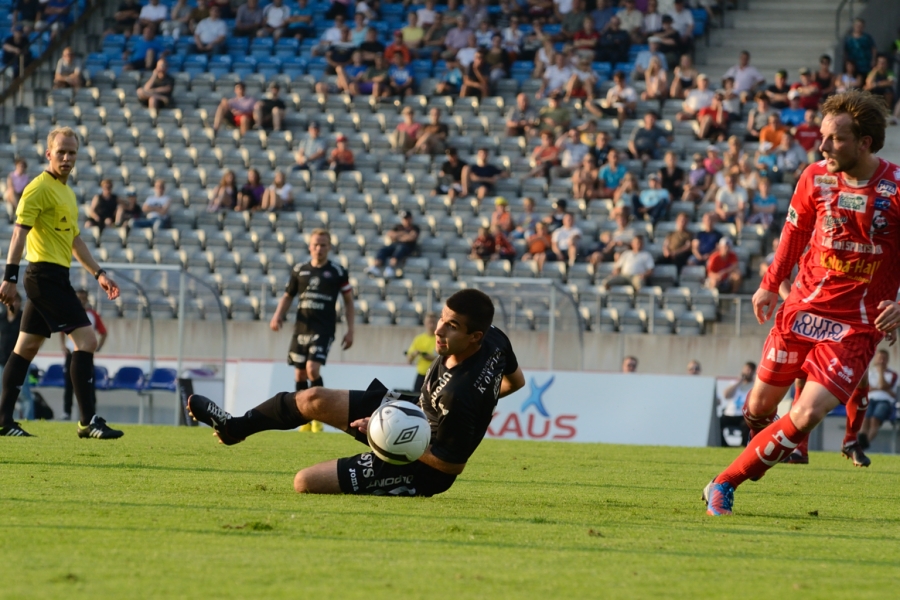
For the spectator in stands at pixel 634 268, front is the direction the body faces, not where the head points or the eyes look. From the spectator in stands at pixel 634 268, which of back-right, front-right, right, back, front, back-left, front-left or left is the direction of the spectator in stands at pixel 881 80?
back

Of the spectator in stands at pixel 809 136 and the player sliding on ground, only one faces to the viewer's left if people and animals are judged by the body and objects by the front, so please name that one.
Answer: the player sliding on ground

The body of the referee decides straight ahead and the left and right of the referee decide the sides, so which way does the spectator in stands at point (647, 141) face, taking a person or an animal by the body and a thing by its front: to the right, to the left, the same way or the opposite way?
to the right

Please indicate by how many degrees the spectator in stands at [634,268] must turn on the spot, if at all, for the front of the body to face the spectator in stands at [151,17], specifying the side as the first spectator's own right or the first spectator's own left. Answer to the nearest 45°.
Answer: approximately 90° to the first spectator's own right

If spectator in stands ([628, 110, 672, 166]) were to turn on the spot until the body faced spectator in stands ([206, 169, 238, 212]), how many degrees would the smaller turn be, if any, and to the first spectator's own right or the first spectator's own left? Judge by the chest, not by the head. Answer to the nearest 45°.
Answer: approximately 90° to the first spectator's own right

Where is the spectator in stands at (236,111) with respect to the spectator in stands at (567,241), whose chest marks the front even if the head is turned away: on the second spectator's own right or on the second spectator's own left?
on the second spectator's own right

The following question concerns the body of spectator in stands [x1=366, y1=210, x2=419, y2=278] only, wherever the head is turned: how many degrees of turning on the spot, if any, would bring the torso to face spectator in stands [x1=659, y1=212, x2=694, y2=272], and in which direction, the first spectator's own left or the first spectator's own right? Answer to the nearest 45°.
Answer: approximately 135° to the first spectator's own left

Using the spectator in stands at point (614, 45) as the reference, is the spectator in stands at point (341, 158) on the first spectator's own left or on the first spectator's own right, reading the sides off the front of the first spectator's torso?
on the first spectator's own right

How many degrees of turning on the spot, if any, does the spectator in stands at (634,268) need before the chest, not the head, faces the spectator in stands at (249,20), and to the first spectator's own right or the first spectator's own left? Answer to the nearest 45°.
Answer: approximately 90° to the first spectator's own right

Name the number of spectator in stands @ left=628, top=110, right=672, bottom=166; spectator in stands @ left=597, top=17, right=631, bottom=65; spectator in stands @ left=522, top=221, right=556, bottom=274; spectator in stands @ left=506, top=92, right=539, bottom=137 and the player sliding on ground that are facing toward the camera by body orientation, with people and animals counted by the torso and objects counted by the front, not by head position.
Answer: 4

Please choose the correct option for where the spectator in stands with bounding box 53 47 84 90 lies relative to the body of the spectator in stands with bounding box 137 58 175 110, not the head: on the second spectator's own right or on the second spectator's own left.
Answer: on the second spectator's own right

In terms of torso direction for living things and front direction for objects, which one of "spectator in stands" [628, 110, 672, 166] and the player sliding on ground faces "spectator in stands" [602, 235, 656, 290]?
"spectator in stands" [628, 110, 672, 166]
